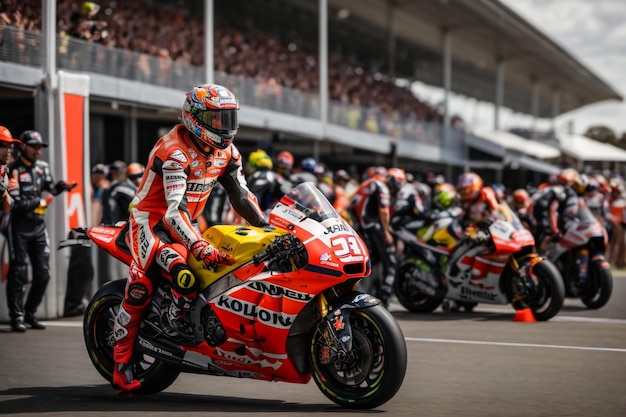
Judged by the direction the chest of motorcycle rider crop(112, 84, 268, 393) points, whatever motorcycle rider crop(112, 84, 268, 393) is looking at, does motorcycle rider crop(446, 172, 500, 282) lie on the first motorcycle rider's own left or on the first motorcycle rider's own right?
on the first motorcycle rider's own left

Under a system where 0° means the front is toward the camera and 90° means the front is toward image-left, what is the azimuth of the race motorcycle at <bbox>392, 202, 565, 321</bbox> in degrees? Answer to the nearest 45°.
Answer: approximately 315°

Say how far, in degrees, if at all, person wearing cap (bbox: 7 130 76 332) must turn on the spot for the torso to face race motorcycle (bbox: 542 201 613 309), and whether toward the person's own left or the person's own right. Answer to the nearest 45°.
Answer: approximately 45° to the person's own left

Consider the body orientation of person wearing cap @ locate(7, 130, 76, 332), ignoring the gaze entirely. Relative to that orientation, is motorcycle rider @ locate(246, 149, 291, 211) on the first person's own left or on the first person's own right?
on the first person's own left

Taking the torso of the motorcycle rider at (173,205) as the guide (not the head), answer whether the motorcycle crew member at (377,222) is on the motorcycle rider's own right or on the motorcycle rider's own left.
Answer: on the motorcycle rider's own left
